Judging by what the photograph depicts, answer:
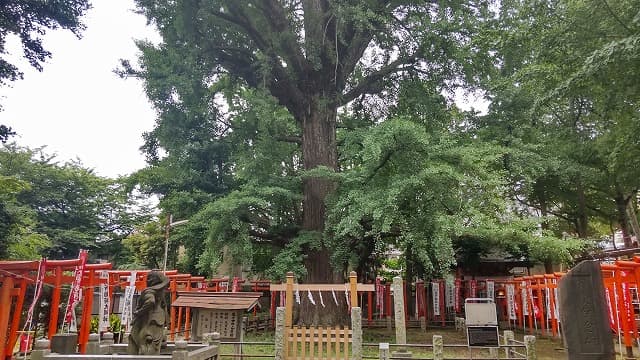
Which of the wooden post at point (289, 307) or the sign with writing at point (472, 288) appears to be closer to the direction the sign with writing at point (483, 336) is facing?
the wooden post

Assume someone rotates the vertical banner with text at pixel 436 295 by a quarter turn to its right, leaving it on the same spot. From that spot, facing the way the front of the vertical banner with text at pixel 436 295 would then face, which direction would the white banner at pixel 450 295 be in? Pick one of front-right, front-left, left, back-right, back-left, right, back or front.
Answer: back-right

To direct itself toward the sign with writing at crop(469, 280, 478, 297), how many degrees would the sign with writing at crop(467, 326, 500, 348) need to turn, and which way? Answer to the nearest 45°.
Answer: approximately 180°

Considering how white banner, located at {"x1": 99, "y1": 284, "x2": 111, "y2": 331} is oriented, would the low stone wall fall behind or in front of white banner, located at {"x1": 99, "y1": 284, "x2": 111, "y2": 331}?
in front

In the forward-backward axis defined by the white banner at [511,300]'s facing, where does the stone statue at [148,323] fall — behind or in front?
in front

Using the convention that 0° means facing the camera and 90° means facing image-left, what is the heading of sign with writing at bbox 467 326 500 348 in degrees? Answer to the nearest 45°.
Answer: approximately 0°

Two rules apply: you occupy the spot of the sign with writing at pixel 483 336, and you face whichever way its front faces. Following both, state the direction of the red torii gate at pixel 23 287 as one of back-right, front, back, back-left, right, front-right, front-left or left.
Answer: front-right

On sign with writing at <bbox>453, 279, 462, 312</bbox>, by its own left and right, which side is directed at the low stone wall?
front

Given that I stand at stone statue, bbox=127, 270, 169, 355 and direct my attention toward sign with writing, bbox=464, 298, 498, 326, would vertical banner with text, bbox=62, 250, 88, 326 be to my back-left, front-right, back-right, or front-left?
back-left
